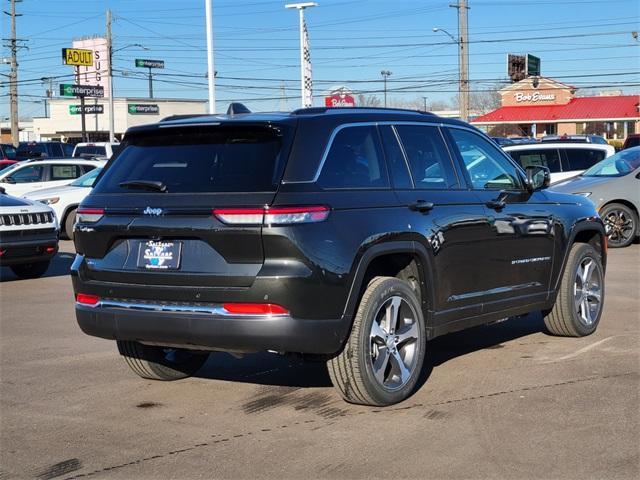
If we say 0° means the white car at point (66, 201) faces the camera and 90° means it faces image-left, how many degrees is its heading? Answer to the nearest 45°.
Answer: approximately 45°

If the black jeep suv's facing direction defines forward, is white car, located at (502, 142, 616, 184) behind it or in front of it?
in front

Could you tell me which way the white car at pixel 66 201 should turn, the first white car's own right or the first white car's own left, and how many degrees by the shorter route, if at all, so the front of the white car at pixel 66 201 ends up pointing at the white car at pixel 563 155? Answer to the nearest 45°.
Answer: approximately 135° to the first white car's own left

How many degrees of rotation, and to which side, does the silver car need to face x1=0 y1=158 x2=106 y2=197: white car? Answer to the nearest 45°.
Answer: approximately 45° to its right

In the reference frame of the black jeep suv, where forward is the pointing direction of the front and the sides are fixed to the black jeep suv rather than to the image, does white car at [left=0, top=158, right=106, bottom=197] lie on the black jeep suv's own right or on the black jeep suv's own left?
on the black jeep suv's own left

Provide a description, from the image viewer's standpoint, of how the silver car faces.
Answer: facing the viewer and to the left of the viewer

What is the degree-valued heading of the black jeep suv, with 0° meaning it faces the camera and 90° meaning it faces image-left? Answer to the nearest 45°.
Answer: approximately 225°
